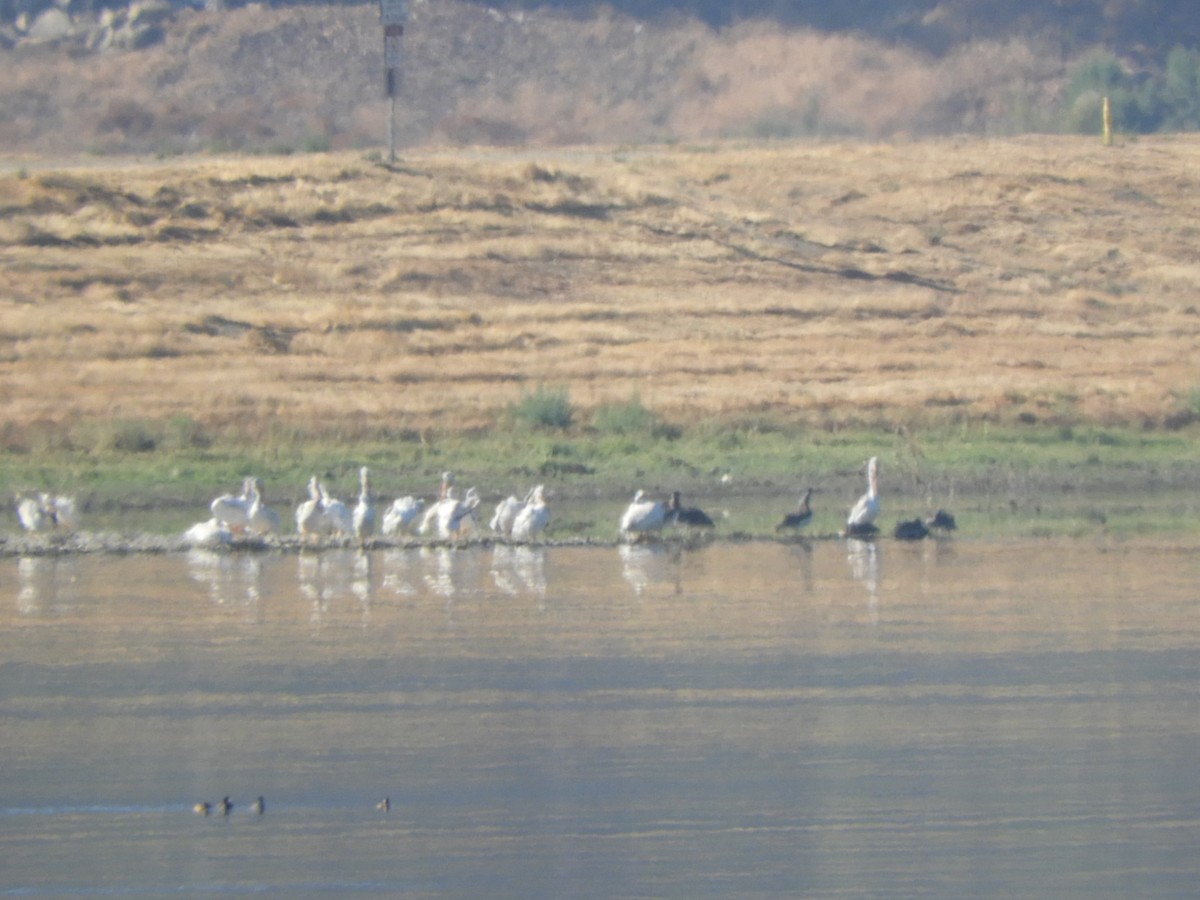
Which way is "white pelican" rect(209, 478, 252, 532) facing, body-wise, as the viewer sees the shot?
to the viewer's right

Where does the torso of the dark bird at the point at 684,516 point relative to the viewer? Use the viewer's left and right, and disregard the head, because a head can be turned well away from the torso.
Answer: facing to the left of the viewer

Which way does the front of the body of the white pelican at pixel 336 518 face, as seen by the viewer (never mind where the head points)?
to the viewer's left

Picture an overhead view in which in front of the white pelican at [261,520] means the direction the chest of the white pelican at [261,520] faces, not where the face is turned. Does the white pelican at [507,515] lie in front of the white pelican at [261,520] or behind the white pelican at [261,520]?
behind

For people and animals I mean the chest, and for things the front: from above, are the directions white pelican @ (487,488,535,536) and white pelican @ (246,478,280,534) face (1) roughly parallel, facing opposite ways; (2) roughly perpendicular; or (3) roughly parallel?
roughly parallel, facing opposite ways

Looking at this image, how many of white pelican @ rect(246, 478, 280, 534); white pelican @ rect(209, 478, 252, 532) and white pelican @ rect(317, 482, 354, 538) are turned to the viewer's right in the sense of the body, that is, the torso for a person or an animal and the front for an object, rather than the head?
1

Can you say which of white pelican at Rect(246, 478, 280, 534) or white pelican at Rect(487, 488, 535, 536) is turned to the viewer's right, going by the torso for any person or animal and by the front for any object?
white pelican at Rect(487, 488, 535, 536)

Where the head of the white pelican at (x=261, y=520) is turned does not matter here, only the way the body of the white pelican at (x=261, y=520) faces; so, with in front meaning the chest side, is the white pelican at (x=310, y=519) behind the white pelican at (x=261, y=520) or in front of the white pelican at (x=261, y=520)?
behind

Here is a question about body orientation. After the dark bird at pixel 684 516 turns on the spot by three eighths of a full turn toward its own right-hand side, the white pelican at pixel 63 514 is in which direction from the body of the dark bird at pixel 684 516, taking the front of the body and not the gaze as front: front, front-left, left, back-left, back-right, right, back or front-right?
back-left

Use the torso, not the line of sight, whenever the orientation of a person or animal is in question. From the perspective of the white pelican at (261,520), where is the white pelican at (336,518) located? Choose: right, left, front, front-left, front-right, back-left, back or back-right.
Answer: back

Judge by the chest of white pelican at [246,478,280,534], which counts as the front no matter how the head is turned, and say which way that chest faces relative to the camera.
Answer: to the viewer's left
